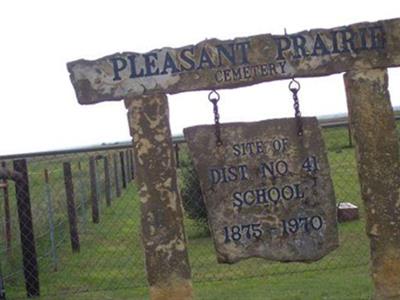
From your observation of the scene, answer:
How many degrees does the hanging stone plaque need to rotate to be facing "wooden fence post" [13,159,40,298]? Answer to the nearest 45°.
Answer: approximately 135° to its right

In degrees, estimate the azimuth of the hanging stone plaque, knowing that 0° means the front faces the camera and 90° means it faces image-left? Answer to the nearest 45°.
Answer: approximately 0°

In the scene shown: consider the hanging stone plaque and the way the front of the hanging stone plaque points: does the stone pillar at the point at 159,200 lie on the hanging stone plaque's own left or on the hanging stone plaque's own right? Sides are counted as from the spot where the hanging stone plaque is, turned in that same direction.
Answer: on the hanging stone plaque's own right

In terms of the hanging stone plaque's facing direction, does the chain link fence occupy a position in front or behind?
behind

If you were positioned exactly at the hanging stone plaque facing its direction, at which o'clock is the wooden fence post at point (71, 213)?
The wooden fence post is roughly at 5 o'clock from the hanging stone plaque.

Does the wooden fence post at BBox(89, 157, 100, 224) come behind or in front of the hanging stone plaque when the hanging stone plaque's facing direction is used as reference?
behind

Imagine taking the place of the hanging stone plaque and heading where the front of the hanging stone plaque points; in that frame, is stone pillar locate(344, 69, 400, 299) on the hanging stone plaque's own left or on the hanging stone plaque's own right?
on the hanging stone plaque's own left
